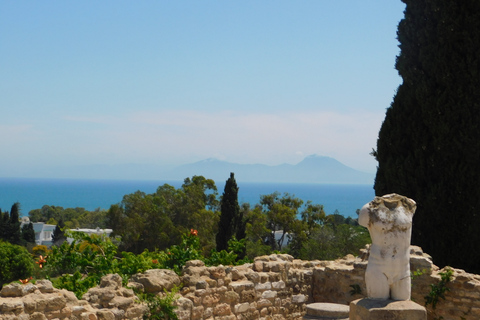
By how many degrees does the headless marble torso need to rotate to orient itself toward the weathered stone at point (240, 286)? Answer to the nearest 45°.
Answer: approximately 135° to its right

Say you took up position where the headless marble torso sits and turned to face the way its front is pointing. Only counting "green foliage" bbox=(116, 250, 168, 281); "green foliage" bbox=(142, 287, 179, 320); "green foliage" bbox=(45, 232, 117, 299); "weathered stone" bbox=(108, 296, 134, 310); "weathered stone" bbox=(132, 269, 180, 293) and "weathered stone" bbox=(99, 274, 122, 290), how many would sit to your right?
6

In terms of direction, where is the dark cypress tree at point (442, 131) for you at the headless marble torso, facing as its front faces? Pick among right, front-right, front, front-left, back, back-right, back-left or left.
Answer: back

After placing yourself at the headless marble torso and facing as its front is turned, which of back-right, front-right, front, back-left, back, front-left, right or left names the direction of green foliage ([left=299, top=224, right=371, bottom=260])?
back

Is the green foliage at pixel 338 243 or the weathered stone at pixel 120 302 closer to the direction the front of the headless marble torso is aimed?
the weathered stone

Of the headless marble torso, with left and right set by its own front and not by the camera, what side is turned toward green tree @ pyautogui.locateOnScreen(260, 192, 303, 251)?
back

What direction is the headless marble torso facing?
toward the camera

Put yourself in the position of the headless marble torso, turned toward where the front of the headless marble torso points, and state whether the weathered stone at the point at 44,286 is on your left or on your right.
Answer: on your right

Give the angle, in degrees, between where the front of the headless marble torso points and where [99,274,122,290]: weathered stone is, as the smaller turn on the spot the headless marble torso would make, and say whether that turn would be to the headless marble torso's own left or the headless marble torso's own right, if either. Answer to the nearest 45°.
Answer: approximately 90° to the headless marble torso's own right

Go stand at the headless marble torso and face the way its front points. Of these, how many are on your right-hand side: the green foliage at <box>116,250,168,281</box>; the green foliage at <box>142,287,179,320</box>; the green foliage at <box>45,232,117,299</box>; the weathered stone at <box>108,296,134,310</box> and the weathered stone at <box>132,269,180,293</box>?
5

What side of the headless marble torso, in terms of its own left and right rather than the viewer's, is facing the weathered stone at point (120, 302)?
right

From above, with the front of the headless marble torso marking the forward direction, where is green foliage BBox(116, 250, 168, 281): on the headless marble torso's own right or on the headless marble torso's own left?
on the headless marble torso's own right

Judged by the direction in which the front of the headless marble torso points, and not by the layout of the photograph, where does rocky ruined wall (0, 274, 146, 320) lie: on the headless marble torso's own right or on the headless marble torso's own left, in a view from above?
on the headless marble torso's own right

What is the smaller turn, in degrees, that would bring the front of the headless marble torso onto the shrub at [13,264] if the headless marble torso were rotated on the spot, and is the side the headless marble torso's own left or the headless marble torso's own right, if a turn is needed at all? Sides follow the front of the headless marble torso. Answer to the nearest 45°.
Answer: approximately 135° to the headless marble torso's own right

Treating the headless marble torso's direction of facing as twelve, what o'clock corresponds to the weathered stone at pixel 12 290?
The weathered stone is roughly at 2 o'clock from the headless marble torso.

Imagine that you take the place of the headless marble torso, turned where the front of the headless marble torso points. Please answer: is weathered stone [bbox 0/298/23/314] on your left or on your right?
on your right
